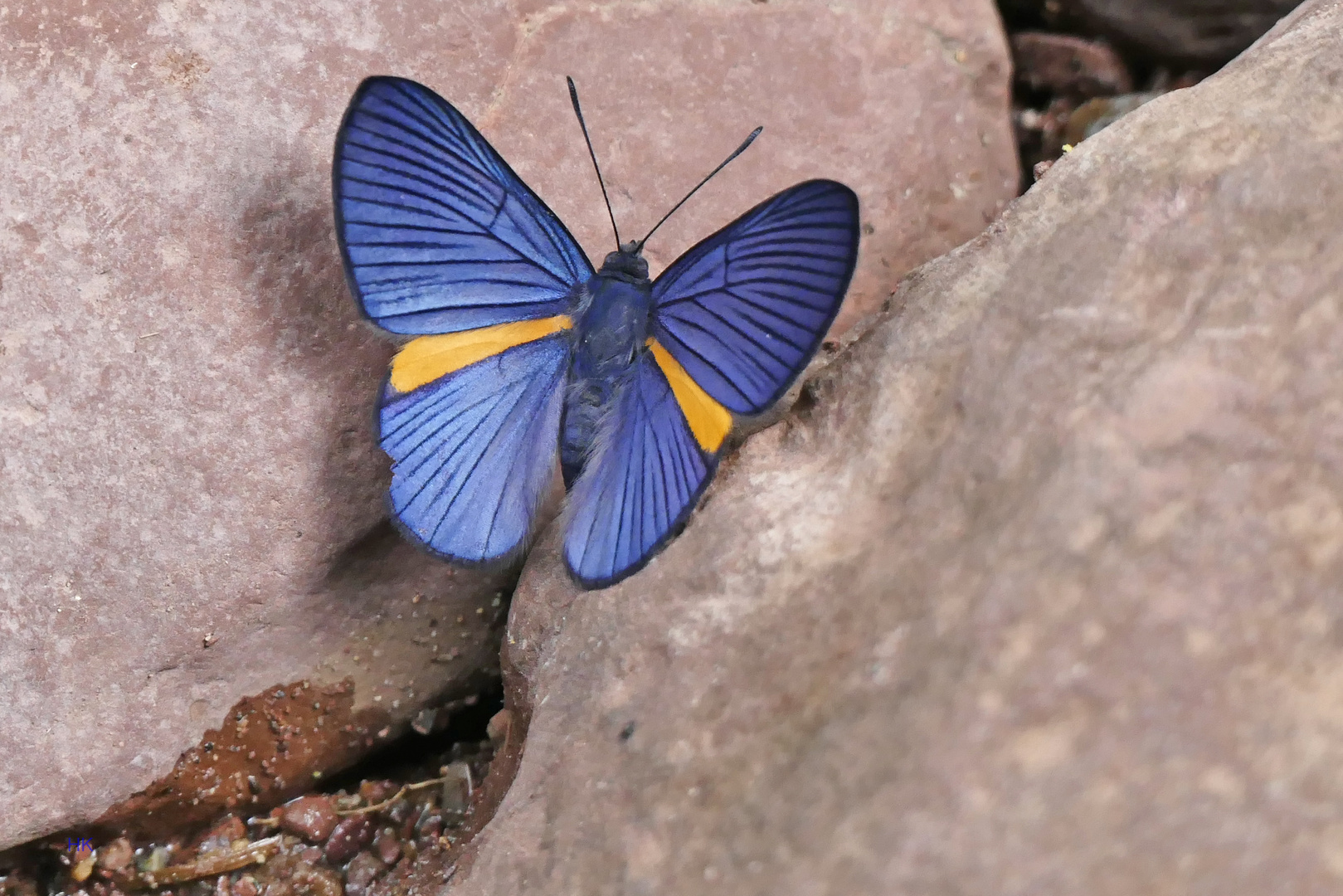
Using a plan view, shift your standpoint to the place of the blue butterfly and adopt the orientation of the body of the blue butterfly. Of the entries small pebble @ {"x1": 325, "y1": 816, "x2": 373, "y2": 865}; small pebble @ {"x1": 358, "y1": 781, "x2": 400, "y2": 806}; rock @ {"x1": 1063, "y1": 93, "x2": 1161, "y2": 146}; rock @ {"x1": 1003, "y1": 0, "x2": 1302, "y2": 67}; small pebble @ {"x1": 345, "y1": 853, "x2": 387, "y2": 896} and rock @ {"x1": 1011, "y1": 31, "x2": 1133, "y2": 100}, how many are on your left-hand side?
3

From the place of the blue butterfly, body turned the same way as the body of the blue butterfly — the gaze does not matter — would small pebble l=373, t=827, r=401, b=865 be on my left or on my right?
on my left

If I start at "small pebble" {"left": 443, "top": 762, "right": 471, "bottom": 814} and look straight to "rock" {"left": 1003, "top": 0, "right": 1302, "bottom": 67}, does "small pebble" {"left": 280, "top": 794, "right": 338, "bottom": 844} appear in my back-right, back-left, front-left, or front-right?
back-left

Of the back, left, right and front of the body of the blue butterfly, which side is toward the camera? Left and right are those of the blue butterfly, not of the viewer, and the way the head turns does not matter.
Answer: back

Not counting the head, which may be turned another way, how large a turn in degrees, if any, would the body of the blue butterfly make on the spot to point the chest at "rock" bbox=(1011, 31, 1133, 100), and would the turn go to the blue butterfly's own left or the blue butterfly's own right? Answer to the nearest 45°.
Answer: approximately 45° to the blue butterfly's own right

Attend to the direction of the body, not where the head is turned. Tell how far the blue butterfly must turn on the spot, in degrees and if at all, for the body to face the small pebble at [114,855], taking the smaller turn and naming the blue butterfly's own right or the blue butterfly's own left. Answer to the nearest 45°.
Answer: approximately 90° to the blue butterfly's own left

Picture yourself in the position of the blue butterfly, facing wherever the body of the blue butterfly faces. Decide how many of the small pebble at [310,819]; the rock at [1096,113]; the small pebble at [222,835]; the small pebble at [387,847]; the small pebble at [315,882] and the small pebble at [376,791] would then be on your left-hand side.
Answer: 5
